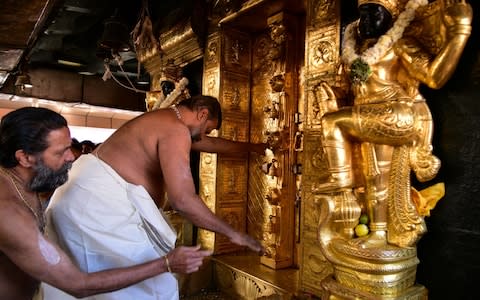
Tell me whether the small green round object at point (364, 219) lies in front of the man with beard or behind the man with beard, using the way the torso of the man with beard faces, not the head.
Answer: in front

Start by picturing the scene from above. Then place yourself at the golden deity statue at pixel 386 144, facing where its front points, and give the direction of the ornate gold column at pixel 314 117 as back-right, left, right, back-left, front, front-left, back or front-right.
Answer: right

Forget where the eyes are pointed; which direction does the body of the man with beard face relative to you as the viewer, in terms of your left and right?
facing to the right of the viewer

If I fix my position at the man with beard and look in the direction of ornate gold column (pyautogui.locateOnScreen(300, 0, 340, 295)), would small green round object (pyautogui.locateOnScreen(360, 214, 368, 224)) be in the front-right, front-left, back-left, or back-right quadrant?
front-right

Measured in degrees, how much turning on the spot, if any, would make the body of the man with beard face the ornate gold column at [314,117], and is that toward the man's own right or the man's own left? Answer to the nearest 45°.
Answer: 0° — they already face it

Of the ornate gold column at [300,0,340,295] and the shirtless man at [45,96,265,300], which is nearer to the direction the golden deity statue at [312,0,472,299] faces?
the shirtless man

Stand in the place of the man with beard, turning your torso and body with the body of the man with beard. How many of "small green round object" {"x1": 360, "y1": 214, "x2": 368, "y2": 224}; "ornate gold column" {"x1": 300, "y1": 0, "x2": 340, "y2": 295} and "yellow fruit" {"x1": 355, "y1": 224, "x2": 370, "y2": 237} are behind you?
0

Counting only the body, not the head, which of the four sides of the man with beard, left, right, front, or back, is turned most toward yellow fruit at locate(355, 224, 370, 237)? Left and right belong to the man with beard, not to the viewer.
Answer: front

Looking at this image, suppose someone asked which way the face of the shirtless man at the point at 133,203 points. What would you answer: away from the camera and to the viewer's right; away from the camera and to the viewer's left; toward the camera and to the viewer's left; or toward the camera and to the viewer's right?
away from the camera and to the viewer's right

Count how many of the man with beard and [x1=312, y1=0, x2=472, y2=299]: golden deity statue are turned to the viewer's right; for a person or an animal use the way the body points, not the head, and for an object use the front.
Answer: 1

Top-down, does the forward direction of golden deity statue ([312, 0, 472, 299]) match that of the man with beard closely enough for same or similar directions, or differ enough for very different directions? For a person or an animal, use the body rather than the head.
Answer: very different directions

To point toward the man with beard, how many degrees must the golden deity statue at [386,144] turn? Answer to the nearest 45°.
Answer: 0° — it already faces them
